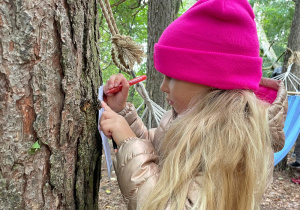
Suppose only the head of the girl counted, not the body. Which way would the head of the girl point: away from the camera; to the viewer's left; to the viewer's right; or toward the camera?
to the viewer's left

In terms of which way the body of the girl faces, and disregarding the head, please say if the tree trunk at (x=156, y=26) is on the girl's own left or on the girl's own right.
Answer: on the girl's own right

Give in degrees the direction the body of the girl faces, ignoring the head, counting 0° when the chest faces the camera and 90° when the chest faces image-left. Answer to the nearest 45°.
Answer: approximately 90°
